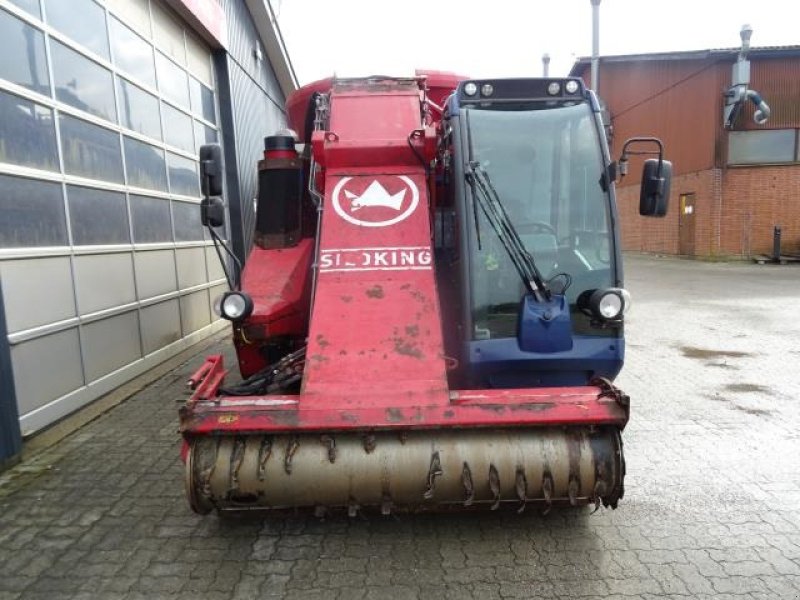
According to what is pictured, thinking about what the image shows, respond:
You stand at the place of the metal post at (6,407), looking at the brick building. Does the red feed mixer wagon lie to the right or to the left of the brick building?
right

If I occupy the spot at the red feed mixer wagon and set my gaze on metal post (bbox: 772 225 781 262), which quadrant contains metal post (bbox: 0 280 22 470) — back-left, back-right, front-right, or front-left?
back-left

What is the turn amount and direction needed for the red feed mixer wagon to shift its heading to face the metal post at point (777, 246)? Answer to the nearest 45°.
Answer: approximately 135° to its left

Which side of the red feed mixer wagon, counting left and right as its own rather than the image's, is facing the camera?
front

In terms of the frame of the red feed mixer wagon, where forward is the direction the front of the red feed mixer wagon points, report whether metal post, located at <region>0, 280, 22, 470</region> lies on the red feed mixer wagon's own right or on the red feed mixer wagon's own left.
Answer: on the red feed mixer wagon's own right

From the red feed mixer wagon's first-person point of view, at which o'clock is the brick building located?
The brick building is roughly at 7 o'clock from the red feed mixer wagon.
